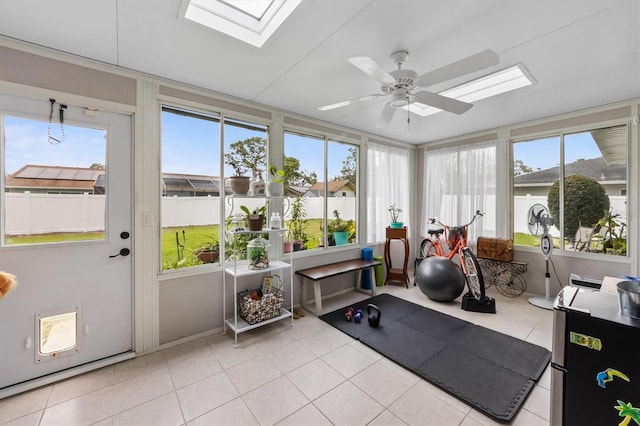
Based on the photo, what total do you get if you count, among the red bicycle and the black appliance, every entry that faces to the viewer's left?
1

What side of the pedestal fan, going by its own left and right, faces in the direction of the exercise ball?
front

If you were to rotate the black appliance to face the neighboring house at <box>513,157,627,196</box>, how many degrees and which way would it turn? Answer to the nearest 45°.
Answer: approximately 90° to its right

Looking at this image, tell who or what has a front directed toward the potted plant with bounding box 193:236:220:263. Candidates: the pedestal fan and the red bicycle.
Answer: the pedestal fan

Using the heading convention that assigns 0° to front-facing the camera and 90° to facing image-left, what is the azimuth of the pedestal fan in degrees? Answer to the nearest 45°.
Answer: approximately 45°

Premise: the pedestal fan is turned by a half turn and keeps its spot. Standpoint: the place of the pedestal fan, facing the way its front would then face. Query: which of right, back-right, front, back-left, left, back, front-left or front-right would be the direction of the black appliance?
back-right

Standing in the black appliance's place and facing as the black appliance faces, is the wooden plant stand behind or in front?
in front

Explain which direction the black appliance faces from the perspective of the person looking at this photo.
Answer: facing to the left of the viewer

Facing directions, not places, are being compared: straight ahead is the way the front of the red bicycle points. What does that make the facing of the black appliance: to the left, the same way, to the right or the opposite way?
the opposite way

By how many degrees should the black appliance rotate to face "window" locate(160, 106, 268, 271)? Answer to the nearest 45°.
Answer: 0° — it already faces it

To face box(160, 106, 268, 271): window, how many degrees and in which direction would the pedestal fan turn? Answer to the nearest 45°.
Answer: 0° — it already faces it
